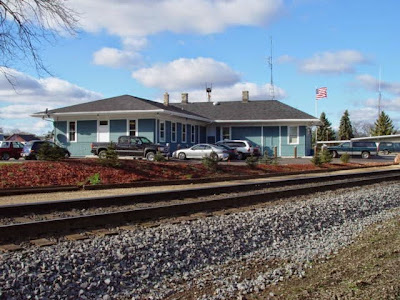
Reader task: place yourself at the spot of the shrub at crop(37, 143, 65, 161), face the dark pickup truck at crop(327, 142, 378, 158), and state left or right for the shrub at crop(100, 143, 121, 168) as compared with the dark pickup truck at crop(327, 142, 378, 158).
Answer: right

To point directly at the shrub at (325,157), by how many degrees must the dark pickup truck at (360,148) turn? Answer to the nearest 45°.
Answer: approximately 90° to its left

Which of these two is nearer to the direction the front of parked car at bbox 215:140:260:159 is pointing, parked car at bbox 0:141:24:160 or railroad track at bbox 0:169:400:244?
the parked car

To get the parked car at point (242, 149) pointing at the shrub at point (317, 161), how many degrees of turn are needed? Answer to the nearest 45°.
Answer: approximately 180°

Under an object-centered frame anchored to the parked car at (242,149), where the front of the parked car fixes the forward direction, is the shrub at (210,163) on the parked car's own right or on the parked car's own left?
on the parked car's own left

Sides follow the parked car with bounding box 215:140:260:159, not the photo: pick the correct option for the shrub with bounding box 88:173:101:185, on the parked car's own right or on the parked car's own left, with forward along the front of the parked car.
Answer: on the parked car's own left

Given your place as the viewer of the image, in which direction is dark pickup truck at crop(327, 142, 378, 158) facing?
facing to the left of the viewer

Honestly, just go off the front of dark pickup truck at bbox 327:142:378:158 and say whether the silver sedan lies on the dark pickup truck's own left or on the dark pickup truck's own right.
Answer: on the dark pickup truck's own left

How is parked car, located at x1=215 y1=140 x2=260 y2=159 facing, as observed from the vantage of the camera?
facing away from the viewer and to the left of the viewer

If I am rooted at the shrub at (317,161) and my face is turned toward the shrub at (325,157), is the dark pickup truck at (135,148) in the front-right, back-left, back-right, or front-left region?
back-left
